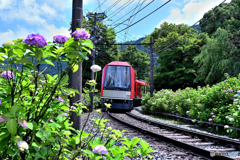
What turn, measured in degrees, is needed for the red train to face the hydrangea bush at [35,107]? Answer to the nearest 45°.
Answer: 0° — it already faces it

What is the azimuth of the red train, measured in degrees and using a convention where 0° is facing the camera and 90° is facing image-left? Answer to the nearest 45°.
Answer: approximately 0°

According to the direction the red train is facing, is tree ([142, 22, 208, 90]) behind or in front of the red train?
behind

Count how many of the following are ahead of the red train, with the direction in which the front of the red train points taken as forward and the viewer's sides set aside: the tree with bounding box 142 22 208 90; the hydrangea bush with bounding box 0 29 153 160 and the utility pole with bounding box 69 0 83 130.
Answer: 2

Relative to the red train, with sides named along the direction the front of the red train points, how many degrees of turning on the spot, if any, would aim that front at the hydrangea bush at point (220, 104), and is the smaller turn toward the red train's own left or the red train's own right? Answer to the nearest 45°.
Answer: approximately 45° to the red train's own left

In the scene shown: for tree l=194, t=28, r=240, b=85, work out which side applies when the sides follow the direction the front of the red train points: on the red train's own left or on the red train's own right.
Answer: on the red train's own left

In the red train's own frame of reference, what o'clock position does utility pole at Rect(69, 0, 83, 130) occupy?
The utility pole is roughly at 12 o'clock from the red train.

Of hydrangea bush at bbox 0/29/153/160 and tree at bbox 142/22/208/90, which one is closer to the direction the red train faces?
the hydrangea bush
